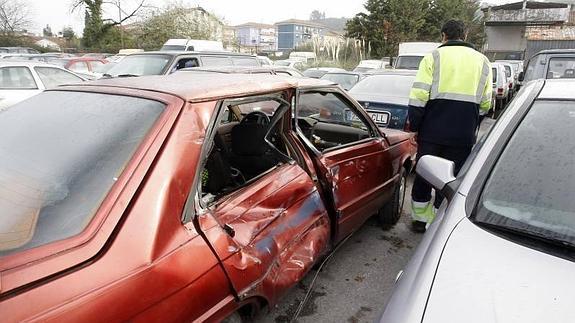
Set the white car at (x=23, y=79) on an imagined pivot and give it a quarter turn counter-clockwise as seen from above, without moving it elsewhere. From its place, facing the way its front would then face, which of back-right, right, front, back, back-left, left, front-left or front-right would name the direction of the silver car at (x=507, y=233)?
back-right

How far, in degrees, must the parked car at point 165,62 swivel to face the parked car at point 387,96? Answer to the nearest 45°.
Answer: approximately 90° to its left

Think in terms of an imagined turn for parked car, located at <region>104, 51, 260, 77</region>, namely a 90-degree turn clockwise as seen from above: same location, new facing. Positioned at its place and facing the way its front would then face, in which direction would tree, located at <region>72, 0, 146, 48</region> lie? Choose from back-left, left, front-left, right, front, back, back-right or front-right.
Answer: front-right

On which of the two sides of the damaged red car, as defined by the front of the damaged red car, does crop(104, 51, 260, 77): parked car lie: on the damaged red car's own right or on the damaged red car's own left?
on the damaged red car's own left

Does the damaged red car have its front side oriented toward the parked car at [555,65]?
yes

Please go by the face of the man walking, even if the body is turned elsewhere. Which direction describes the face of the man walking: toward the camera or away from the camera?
away from the camera

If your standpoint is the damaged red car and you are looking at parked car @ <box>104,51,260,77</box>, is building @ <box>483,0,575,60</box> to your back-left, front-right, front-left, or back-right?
front-right

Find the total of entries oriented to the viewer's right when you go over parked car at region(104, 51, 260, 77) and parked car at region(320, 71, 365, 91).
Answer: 0

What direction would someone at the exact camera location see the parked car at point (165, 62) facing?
facing the viewer and to the left of the viewer

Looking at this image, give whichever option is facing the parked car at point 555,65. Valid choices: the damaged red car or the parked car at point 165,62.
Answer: the damaged red car

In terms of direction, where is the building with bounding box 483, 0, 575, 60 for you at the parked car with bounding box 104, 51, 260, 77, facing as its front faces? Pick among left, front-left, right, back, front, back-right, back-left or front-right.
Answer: back

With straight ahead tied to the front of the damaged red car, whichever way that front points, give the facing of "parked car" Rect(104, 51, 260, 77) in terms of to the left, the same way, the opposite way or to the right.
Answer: the opposite way

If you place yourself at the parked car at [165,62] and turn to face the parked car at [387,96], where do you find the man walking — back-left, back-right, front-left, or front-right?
front-right
